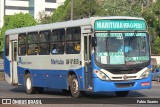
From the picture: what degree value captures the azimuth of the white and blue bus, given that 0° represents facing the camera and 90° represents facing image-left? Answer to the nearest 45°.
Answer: approximately 315°
